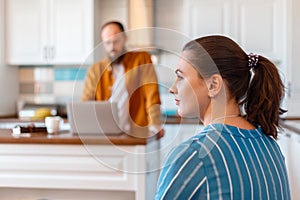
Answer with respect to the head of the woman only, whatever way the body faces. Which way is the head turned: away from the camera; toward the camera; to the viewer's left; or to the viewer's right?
to the viewer's left

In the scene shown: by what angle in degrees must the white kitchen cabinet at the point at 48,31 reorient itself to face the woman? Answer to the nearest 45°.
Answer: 0° — it already faces them

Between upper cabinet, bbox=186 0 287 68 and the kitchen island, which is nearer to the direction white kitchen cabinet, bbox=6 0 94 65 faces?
the kitchen island

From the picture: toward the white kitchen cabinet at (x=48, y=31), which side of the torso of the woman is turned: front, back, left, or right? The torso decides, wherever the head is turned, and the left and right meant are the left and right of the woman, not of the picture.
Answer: front

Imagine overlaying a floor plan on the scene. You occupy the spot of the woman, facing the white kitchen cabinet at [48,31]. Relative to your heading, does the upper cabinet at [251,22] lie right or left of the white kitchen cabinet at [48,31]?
right

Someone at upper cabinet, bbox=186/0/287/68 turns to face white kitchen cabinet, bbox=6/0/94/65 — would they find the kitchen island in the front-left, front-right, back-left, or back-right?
front-left

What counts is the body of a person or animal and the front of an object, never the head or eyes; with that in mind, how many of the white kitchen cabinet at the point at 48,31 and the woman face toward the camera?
1

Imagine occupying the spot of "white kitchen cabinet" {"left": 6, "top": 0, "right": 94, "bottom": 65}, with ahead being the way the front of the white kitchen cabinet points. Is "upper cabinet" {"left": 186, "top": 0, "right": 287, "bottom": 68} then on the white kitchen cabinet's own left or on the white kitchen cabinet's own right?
on the white kitchen cabinet's own left

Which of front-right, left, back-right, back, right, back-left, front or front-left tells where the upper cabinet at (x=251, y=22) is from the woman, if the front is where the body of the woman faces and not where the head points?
front-right

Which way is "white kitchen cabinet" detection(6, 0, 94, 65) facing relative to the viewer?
toward the camera

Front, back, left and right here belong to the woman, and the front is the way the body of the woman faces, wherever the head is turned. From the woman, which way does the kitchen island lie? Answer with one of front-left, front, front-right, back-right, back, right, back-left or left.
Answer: front

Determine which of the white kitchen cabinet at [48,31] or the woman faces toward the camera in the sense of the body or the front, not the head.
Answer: the white kitchen cabinet

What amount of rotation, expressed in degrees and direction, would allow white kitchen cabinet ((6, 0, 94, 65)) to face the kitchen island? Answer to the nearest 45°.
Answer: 0° — it already faces it

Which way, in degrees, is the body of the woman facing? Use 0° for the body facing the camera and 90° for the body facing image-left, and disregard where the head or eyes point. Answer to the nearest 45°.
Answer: approximately 135°
